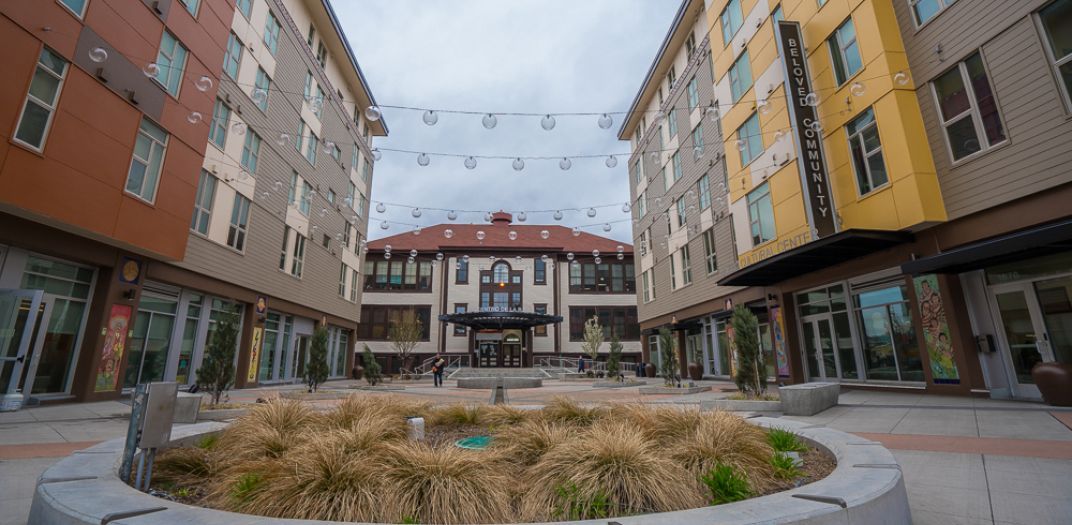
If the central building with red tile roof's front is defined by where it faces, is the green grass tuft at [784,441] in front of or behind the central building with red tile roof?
in front

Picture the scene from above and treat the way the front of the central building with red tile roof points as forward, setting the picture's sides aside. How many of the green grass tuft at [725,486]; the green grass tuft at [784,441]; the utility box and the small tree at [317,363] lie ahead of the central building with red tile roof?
4

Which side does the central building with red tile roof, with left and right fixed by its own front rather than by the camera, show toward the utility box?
front

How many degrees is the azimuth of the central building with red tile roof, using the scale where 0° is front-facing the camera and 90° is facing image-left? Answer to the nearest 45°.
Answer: approximately 0°

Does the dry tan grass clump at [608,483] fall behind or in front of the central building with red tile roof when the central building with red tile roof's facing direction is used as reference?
in front

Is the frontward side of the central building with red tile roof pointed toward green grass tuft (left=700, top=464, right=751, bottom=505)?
yes

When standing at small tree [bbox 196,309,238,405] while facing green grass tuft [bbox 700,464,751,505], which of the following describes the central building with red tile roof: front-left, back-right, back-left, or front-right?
back-left

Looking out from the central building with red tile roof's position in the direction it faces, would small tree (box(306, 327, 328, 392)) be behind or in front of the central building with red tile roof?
in front

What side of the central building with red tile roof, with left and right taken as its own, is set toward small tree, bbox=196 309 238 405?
front
